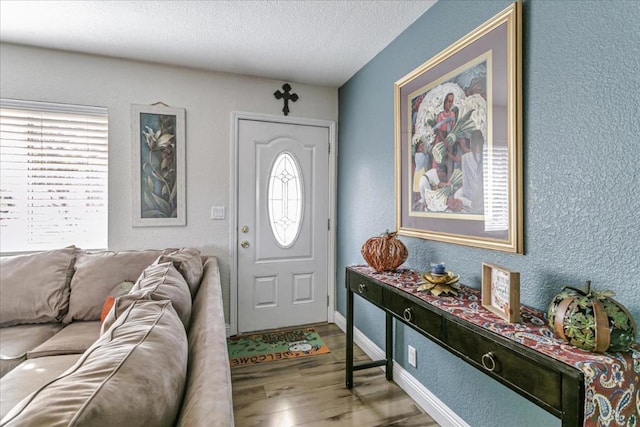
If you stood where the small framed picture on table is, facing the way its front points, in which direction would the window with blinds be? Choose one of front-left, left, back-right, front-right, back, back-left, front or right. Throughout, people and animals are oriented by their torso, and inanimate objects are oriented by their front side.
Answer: front-right

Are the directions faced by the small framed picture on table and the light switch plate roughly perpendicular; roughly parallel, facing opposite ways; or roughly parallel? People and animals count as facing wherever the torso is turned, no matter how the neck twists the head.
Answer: roughly perpendicular

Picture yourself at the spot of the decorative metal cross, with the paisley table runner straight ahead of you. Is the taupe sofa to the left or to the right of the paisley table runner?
right

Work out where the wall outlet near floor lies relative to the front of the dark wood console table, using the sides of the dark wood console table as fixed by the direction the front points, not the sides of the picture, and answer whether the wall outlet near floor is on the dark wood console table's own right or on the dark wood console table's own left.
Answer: on the dark wood console table's own right

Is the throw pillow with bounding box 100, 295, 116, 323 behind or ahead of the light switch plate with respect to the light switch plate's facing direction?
ahead

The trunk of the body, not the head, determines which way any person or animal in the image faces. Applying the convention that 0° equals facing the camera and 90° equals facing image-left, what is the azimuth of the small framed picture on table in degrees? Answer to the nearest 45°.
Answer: approximately 45°

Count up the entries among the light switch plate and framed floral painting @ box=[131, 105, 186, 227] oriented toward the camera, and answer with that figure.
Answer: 2

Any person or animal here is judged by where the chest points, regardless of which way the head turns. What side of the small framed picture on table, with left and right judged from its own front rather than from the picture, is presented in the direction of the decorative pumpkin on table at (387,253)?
right

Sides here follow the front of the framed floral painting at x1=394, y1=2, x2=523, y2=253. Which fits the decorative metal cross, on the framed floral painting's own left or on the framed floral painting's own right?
on the framed floral painting's own right

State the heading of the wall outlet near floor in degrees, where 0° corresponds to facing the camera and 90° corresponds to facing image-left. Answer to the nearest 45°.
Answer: approximately 45°
